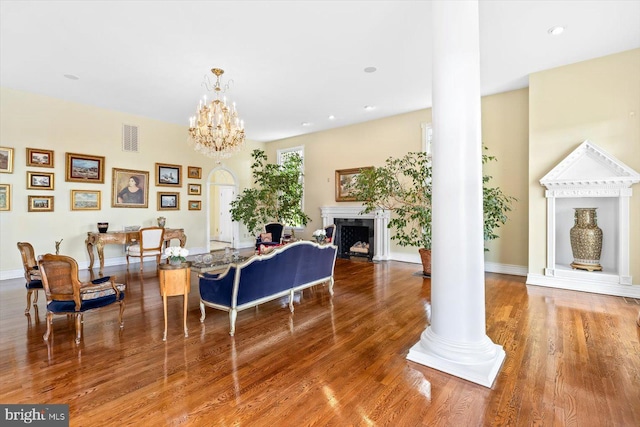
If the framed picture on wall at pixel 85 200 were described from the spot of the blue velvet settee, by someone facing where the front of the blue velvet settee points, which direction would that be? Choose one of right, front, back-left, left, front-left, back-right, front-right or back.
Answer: front

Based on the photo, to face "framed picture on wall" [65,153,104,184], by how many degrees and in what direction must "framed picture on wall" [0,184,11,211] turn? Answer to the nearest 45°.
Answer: approximately 90° to its left

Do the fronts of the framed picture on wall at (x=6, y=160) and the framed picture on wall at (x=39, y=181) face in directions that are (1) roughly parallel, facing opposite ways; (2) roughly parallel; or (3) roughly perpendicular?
roughly parallel

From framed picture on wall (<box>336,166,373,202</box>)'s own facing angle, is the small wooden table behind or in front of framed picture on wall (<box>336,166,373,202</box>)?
in front

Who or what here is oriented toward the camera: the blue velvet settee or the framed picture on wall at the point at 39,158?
the framed picture on wall

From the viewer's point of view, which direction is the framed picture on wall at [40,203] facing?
toward the camera

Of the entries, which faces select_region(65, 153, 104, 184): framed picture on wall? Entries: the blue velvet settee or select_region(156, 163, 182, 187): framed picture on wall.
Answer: the blue velvet settee

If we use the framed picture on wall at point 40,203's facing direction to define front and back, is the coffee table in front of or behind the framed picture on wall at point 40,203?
in front

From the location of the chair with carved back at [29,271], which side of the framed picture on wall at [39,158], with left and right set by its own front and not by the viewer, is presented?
front

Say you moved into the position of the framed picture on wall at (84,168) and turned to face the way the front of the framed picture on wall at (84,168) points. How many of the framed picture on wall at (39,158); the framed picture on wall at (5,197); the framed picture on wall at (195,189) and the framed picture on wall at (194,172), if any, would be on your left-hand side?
2

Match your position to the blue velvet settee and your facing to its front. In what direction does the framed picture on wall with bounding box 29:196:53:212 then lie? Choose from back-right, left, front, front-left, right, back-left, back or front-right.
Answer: front

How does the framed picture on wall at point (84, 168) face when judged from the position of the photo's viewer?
facing the viewer

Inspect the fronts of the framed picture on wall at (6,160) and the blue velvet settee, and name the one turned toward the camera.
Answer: the framed picture on wall

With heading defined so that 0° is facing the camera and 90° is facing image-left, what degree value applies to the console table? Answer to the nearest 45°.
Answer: approximately 0°

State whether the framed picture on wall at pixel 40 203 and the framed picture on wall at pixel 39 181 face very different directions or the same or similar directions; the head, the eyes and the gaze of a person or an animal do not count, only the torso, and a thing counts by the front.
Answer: same or similar directions

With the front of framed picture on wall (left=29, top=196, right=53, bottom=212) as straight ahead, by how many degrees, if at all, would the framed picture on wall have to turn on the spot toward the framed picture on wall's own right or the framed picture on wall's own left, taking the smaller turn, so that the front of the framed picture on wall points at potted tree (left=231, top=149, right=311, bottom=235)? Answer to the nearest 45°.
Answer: approximately 90° to the framed picture on wall's own left

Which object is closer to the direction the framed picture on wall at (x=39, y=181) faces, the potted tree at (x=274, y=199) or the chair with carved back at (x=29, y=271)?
the chair with carved back
